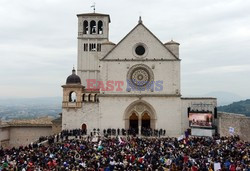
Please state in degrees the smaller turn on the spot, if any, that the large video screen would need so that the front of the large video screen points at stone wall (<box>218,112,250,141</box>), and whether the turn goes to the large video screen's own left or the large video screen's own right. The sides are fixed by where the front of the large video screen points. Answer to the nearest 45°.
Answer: approximately 45° to the large video screen's own left

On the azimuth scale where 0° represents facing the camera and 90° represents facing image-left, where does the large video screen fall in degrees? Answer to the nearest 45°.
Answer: approximately 0°

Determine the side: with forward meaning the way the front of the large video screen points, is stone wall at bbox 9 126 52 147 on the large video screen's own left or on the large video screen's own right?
on the large video screen's own right

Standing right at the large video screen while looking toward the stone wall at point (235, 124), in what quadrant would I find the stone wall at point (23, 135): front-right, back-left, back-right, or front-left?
back-right
